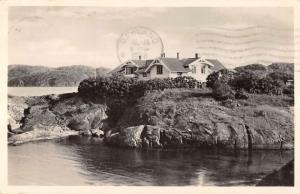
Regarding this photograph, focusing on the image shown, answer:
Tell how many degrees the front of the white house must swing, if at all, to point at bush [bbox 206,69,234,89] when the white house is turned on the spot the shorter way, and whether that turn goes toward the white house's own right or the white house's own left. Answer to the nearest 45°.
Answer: approximately 90° to the white house's own left
